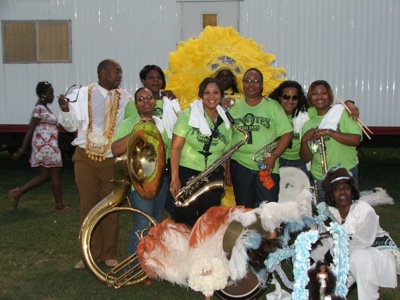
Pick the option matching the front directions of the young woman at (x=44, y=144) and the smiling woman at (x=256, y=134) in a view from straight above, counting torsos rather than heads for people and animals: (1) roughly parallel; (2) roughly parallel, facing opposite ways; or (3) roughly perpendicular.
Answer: roughly perpendicular

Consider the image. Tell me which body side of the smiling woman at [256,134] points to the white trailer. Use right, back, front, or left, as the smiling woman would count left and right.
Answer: back

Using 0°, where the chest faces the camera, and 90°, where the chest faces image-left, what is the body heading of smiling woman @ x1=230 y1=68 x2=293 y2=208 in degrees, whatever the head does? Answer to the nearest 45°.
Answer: approximately 0°

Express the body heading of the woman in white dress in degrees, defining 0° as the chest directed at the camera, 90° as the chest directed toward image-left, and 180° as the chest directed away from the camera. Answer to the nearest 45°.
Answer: approximately 45°

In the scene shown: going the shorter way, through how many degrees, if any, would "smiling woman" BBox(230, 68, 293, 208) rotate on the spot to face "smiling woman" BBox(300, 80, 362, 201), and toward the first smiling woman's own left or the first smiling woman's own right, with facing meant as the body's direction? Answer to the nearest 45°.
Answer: approximately 90° to the first smiling woman's own left
